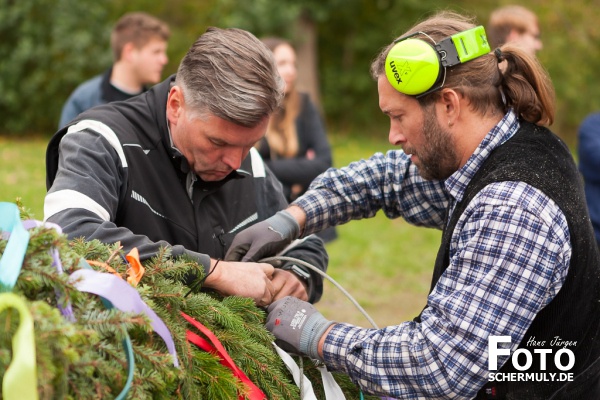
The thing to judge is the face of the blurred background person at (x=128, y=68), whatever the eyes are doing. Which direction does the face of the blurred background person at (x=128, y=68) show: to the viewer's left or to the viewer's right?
to the viewer's right

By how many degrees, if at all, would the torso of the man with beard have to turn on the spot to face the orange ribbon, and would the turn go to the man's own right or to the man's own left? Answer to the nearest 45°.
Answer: approximately 45° to the man's own left

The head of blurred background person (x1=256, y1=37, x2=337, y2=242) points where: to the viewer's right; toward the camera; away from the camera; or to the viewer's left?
toward the camera

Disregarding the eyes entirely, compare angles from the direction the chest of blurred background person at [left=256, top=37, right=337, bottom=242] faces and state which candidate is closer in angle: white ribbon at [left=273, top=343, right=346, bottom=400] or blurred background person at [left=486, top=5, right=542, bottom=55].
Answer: the white ribbon

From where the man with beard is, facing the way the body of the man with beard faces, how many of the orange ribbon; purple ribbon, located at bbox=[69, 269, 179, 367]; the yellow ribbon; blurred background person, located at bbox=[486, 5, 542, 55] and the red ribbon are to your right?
1

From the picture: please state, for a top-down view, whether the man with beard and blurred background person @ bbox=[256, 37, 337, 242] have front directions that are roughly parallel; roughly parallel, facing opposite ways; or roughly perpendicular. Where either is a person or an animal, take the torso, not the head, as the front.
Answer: roughly perpendicular

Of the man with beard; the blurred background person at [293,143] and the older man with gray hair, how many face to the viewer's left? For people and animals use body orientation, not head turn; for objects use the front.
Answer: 1

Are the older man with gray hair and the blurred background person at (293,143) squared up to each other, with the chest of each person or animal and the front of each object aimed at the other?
no

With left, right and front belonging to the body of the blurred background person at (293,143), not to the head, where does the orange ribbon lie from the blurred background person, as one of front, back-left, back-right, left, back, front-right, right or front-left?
front

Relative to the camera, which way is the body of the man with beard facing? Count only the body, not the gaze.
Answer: to the viewer's left

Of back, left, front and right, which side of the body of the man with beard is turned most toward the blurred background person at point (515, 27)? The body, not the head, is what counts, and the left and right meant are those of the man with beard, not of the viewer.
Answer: right

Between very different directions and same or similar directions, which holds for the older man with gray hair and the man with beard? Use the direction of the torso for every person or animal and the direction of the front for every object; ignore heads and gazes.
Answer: very different directions

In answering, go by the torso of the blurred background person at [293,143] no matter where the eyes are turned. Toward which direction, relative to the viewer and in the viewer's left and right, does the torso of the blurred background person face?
facing the viewer

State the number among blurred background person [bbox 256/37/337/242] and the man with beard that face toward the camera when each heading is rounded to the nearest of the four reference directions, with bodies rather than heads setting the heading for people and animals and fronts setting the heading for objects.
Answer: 1

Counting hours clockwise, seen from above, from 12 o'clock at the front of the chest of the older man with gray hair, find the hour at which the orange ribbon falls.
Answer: The orange ribbon is roughly at 2 o'clock from the older man with gray hair.

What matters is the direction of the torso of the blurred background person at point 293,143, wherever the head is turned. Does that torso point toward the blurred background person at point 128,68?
no

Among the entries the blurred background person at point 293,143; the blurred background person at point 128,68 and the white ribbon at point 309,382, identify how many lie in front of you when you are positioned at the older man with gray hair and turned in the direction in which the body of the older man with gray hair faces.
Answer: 1

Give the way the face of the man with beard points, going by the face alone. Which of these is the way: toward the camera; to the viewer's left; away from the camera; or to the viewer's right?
to the viewer's left

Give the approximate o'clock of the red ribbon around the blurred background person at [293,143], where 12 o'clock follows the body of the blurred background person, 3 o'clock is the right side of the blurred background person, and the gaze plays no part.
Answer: The red ribbon is roughly at 12 o'clock from the blurred background person.

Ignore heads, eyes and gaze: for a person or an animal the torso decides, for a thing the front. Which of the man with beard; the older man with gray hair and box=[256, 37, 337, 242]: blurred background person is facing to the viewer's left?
the man with beard

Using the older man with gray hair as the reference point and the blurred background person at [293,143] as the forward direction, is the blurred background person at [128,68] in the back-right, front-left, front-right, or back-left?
front-left

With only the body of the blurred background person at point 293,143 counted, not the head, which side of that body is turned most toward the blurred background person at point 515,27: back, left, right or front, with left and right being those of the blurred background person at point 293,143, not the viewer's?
left

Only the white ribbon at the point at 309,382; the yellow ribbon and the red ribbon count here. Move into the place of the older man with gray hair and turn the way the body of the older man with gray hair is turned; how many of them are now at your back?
0

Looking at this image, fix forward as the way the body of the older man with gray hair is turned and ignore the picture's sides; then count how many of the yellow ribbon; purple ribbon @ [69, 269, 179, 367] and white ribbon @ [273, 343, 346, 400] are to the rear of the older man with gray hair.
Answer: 0
